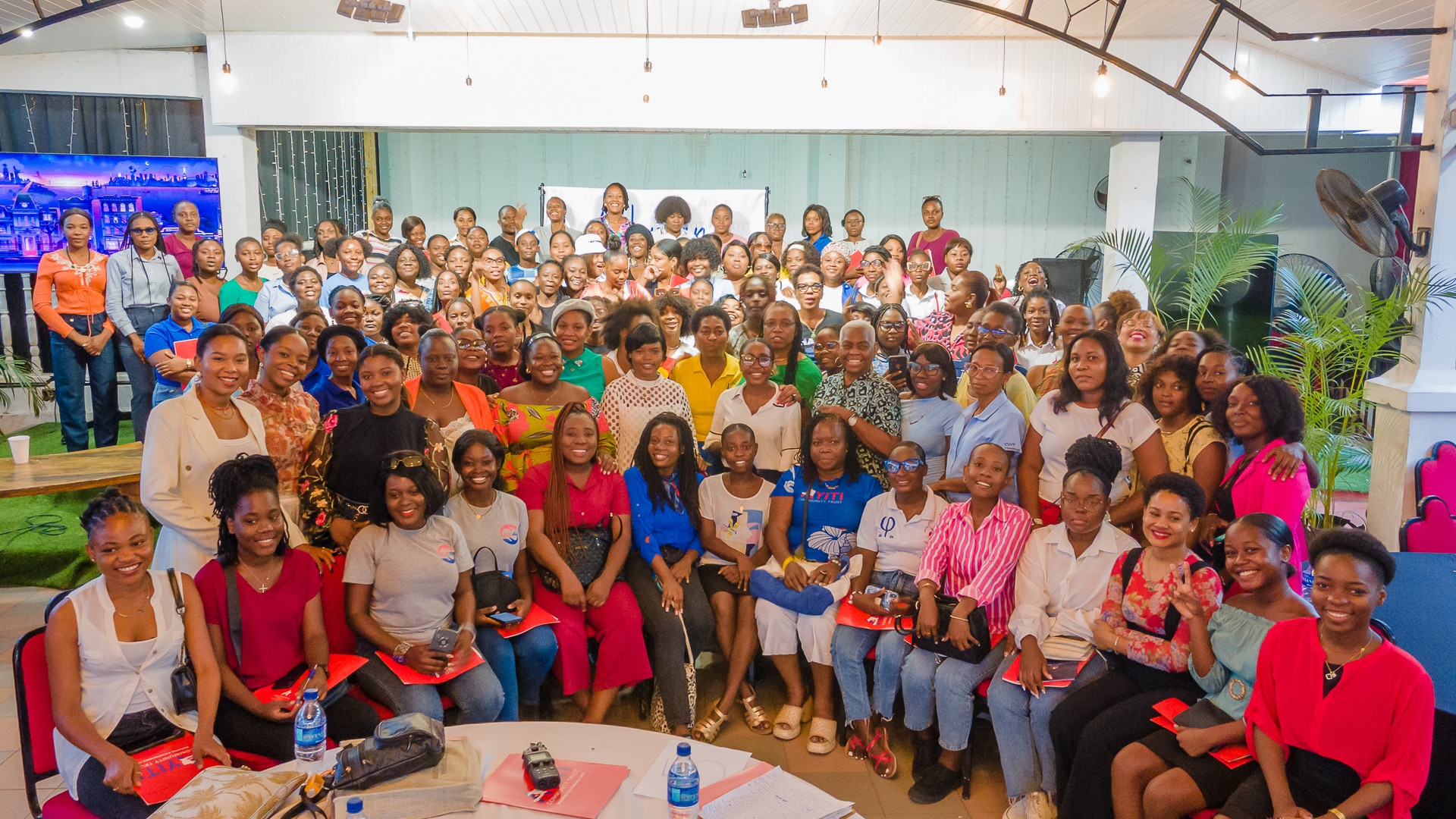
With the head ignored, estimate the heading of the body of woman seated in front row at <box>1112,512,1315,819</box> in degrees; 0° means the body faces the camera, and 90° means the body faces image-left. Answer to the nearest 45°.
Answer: approximately 45°

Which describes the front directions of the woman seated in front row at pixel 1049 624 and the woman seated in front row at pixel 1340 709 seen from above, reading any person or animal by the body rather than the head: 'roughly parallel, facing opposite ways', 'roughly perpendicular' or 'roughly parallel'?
roughly parallel

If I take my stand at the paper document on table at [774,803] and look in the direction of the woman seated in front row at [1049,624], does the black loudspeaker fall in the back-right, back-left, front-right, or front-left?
front-left

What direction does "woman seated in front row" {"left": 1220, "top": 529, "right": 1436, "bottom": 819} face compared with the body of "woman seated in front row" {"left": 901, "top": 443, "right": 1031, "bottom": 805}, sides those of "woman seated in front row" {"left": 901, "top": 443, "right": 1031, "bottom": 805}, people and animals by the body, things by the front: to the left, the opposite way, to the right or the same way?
the same way

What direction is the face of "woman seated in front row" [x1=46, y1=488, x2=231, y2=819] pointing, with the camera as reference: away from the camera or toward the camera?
toward the camera

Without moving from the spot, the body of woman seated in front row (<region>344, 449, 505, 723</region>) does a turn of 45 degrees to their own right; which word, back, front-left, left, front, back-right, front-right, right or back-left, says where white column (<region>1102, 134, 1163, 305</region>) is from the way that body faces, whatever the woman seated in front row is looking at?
back-left

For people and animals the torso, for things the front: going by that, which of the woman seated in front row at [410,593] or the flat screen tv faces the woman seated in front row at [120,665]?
the flat screen tv

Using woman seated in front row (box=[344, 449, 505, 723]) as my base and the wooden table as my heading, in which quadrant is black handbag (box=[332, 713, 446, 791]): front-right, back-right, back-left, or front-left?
back-left

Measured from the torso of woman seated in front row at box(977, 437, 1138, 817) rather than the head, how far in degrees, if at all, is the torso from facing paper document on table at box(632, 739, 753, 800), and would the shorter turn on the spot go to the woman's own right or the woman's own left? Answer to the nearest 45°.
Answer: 0° — they already face it

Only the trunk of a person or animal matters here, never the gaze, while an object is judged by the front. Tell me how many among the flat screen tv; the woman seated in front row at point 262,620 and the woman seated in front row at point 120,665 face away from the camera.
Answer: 0

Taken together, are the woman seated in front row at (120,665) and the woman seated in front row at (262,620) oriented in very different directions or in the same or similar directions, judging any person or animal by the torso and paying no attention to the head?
same or similar directions

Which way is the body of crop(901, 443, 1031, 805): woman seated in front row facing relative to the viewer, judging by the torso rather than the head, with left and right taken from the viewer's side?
facing the viewer and to the left of the viewer

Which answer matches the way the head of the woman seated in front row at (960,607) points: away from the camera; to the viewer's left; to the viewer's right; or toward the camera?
toward the camera

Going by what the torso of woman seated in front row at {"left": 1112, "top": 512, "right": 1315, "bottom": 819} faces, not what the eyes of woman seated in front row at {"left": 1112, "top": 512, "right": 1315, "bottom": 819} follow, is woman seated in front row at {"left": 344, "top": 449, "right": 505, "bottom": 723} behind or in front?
in front

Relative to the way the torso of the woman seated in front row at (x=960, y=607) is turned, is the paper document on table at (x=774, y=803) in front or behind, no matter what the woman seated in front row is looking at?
in front

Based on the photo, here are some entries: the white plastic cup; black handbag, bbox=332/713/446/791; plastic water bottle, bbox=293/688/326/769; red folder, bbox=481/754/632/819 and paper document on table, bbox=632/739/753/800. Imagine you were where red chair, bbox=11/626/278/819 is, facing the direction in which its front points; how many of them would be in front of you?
4

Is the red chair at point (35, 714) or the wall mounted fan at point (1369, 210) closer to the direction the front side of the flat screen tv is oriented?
the red chair

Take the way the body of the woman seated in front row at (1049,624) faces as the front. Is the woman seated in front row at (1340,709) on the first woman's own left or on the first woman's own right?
on the first woman's own left
